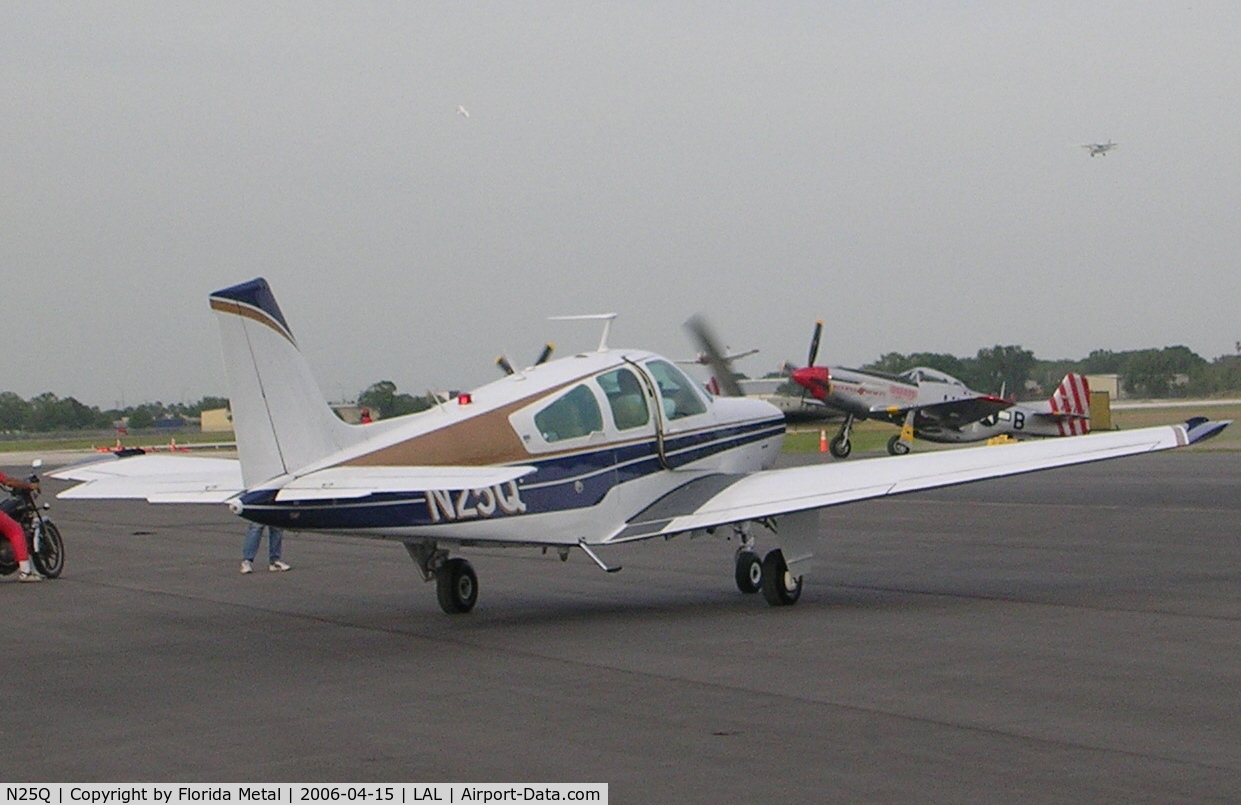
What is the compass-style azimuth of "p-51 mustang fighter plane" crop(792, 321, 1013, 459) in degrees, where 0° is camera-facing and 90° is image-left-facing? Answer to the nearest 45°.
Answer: approximately 45°

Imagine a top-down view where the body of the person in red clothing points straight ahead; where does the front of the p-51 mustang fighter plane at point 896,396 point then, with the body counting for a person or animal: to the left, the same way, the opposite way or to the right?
the opposite way

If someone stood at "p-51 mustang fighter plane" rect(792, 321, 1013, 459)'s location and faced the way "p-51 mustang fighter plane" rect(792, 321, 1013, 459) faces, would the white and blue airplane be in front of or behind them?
in front

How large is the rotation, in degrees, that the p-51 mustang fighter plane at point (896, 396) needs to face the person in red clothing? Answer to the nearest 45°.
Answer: approximately 45° to its left

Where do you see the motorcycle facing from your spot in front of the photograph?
facing the viewer and to the right of the viewer

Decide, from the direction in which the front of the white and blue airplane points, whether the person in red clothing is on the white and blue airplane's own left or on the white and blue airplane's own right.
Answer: on the white and blue airplane's own left

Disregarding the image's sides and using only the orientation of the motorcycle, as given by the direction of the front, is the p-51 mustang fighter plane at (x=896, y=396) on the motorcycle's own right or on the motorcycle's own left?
on the motorcycle's own left

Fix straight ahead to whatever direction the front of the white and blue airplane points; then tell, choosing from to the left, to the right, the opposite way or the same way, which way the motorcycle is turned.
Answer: to the right

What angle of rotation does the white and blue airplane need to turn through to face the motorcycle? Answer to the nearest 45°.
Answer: approximately 90° to its left

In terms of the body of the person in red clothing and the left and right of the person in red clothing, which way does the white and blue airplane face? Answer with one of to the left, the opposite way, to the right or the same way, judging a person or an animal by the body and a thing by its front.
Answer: the same way

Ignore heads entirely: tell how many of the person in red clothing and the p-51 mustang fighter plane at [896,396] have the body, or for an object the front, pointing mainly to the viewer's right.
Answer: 1

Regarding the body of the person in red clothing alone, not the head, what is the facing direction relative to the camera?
to the viewer's right

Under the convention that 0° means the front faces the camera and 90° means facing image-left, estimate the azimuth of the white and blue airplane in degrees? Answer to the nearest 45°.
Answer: approximately 225°

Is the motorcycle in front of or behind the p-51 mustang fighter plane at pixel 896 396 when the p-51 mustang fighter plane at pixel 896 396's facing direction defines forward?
in front

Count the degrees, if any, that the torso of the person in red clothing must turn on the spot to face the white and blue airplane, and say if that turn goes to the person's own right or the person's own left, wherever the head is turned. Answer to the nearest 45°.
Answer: approximately 45° to the person's own right
